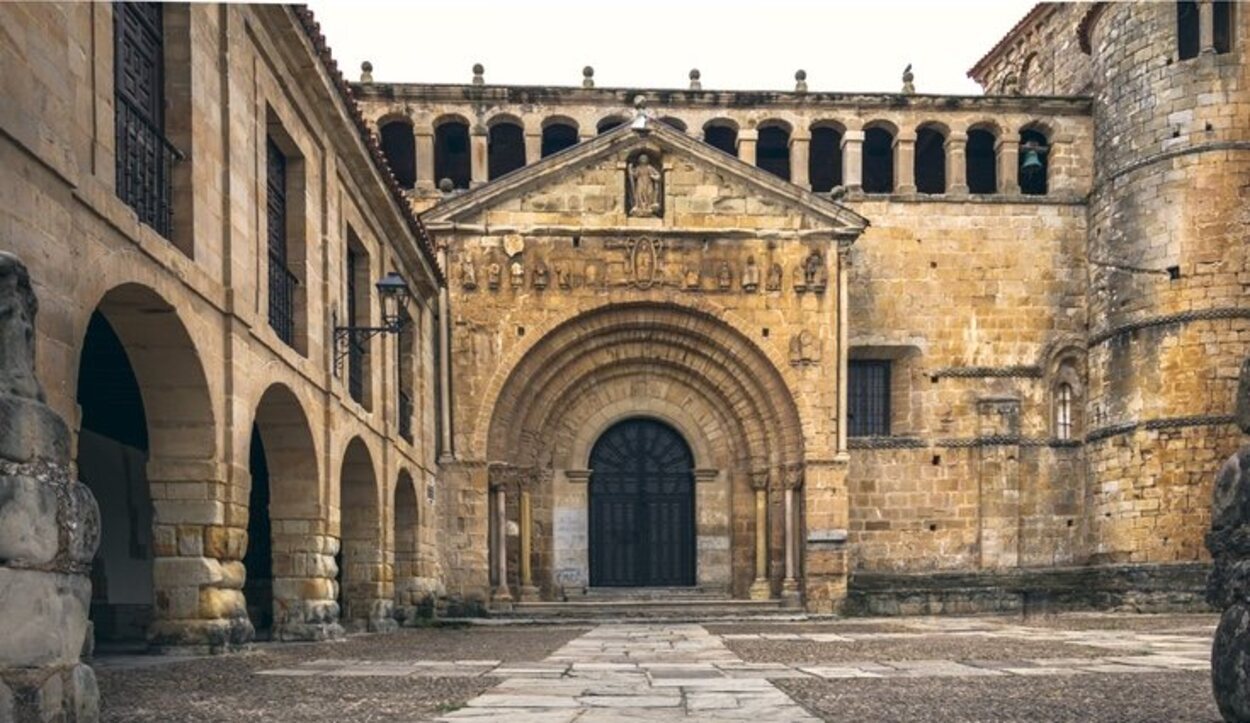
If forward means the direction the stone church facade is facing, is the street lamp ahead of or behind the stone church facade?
ahead

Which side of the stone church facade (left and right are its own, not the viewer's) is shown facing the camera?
front

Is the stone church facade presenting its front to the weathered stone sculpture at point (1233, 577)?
yes
